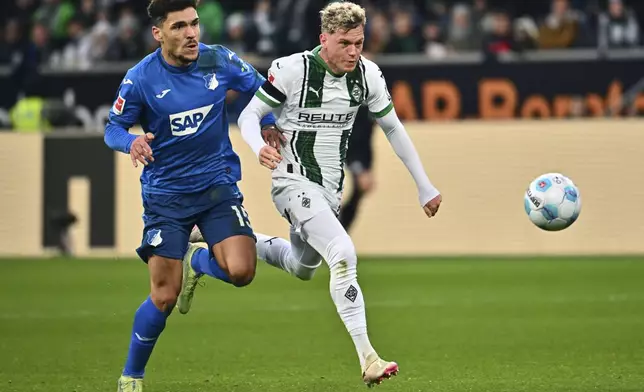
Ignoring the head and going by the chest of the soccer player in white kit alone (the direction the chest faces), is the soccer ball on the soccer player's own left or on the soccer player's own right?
on the soccer player's own left

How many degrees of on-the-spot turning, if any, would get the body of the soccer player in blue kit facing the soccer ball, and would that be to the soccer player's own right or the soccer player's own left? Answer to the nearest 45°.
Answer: approximately 45° to the soccer player's own left

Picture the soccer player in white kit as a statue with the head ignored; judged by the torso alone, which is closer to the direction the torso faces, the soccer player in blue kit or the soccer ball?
the soccer ball

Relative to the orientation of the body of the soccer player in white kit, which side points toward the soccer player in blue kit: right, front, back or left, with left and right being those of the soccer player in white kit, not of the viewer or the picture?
right

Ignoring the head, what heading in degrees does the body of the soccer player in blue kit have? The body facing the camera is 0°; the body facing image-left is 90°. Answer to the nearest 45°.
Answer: approximately 315°

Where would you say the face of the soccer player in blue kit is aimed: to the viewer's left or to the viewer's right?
to the viewer's right

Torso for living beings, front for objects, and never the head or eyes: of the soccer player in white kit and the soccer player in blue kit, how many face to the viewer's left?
0

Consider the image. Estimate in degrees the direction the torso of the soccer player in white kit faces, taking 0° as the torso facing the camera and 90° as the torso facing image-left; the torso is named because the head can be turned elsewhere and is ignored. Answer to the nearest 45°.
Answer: approximately 315°
